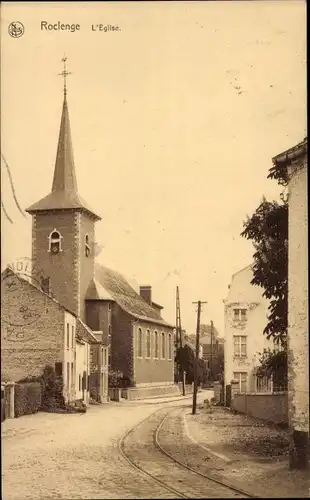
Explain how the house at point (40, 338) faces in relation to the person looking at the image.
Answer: facing to the right of the viewer
